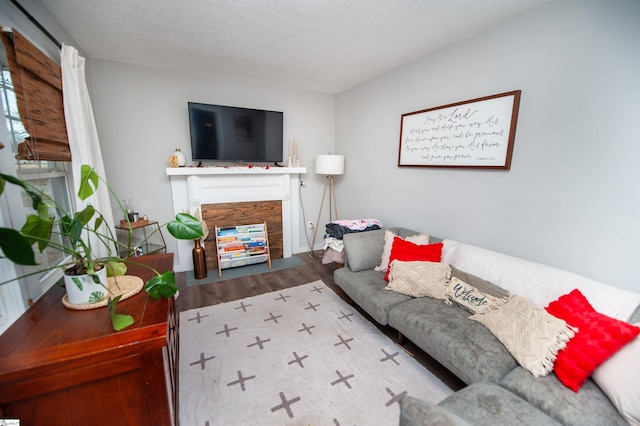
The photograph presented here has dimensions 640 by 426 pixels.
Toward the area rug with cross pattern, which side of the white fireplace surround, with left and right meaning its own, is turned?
front

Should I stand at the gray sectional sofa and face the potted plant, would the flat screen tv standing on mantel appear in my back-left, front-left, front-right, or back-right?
front-right

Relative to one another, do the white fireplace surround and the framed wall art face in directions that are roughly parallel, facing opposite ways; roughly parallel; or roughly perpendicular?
roughly perpendicular

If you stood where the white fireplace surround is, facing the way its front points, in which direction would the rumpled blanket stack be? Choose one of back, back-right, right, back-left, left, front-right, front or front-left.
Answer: front-left

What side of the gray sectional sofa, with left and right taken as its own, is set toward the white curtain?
front

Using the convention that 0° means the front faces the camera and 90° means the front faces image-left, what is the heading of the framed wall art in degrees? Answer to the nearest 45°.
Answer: approximately 45°

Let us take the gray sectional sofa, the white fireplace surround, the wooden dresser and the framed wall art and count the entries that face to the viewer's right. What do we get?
1

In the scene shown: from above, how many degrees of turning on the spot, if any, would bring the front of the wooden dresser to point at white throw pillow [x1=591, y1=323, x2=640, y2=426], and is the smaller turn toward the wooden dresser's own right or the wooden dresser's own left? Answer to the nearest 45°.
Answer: approximately 45° to the wooden dresser's own right

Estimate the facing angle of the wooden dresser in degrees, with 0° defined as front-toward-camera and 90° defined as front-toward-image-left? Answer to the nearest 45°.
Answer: approximately 270°

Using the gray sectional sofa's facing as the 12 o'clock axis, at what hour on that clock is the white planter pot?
The white planter pot is roughly at 12 o'clock from the gray sectional sofa.

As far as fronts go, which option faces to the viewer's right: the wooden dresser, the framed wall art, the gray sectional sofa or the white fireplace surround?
the wooden dresser

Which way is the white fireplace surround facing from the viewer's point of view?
toward the camera

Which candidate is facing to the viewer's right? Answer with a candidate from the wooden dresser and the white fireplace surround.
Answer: the wooden dresser

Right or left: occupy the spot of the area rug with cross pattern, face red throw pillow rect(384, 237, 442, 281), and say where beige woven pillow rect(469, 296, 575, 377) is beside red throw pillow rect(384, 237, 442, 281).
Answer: right

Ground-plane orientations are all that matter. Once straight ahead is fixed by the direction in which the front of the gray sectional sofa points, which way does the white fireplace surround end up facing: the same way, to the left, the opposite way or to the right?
to the left

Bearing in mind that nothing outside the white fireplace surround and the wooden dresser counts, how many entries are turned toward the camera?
1

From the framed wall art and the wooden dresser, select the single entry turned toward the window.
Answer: the framed wall art
